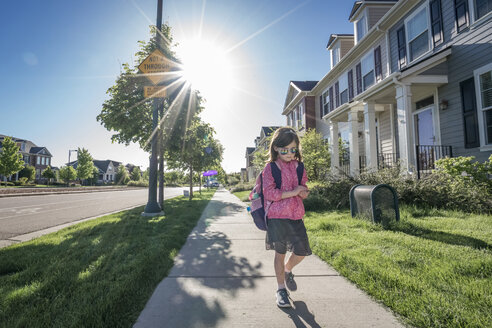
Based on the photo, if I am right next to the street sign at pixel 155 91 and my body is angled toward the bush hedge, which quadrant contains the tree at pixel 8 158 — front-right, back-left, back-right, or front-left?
back-left

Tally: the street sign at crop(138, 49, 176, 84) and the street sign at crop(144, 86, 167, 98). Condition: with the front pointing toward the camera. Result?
2

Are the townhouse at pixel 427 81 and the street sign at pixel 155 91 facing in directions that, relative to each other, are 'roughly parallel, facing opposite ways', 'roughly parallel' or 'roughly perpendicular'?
roughly perpendicular

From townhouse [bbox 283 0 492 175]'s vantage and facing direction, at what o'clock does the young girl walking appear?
The young girl walking is roughly at 11 o'clock from the townhouse.

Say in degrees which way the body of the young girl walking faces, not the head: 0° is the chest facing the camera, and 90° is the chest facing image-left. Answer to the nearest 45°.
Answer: approximately 315°

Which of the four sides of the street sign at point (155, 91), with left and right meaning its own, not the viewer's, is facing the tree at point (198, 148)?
back

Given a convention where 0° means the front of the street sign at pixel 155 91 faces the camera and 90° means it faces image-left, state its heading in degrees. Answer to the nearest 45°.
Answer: approximately 0°

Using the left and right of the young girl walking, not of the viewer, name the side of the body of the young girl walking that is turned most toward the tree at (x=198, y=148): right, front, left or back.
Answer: back

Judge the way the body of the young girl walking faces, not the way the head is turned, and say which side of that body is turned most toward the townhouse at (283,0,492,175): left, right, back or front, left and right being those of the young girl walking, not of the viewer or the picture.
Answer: left
